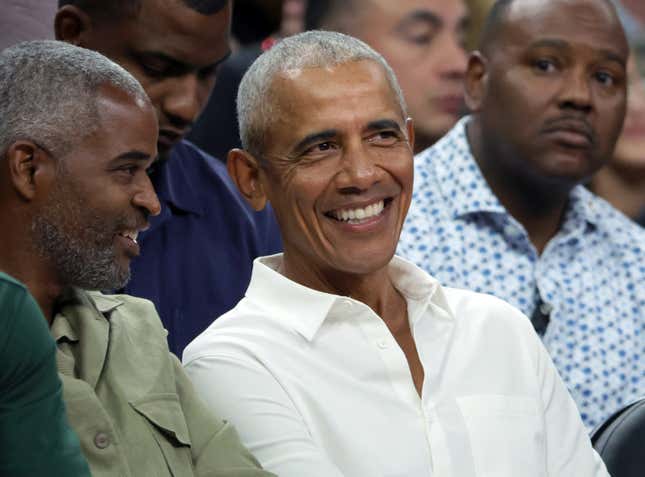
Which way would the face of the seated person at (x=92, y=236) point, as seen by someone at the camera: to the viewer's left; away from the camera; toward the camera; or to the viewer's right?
to the viewer's right

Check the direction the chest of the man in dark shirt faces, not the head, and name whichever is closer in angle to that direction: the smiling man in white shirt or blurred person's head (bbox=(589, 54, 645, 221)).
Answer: the smiling man in white shirt

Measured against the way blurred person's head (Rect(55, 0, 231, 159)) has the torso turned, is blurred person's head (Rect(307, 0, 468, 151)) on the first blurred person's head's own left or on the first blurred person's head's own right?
on the first blurred person's head's own left

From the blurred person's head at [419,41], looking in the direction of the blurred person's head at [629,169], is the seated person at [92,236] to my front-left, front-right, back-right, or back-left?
back-right

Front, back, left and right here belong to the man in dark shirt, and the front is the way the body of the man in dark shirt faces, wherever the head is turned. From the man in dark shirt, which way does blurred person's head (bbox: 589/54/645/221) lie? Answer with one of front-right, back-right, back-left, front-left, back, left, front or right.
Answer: left

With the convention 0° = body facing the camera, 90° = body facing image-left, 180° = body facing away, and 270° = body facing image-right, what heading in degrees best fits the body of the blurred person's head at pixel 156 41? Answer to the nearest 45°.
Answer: approximately 315°

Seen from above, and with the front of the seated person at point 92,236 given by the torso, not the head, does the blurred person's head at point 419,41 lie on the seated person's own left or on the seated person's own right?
on the seated person's own left

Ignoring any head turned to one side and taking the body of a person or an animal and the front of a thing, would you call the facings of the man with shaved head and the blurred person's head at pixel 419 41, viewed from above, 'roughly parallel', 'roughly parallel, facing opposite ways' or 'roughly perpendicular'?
roughly parallel

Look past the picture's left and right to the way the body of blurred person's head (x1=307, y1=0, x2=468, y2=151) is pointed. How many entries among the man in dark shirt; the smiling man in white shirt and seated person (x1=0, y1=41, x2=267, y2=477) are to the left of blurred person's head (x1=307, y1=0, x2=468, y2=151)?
0

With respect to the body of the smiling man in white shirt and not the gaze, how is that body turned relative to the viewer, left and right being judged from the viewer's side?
facing the viewer and to the right of the viewer

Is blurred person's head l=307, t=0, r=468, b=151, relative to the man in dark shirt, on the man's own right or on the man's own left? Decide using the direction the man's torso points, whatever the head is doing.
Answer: on the man's own left

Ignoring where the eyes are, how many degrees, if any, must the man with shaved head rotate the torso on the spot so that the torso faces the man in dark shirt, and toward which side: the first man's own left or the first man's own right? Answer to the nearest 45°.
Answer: approximately 90° to the first man's own right

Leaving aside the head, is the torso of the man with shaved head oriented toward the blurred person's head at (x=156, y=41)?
no

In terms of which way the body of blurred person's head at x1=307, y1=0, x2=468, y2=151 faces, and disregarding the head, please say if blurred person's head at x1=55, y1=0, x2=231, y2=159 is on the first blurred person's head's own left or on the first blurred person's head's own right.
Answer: on the first blurred person's head's own right

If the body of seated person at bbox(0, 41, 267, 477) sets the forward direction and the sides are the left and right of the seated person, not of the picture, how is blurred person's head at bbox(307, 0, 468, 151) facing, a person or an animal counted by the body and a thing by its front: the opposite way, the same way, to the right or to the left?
the same way

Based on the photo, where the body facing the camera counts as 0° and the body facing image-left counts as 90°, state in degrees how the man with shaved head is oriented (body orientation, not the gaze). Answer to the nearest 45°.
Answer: approximately 315°

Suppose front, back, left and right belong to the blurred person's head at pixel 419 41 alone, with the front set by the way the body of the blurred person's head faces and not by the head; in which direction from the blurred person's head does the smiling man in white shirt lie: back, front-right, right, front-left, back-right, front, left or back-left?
front-right

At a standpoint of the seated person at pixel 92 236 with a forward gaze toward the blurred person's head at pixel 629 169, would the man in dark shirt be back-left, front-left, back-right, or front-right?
front-left
